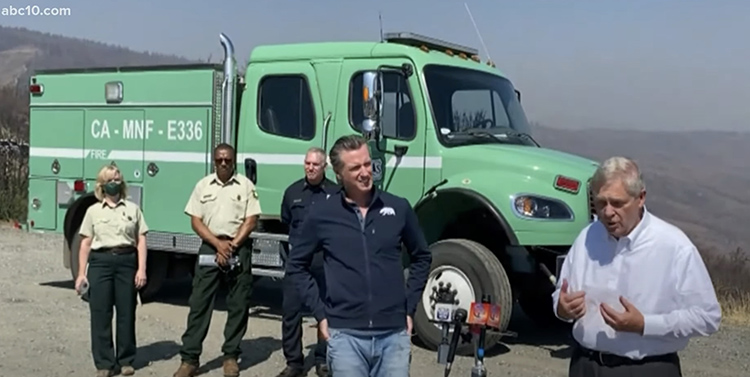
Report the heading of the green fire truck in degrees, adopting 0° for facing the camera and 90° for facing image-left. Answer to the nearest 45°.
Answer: approximately 315°

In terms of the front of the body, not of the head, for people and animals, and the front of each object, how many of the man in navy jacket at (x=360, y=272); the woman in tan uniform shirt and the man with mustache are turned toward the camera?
3

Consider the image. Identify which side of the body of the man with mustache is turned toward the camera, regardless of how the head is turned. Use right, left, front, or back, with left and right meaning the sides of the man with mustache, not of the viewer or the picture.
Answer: front

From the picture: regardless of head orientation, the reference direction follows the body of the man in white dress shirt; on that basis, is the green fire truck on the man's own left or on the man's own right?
on the man's own right

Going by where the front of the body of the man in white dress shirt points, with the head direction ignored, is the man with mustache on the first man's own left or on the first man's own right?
on the first man's own right

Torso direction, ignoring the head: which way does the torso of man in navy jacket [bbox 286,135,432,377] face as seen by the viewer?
toward the camera

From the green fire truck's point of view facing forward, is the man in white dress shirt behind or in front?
in front

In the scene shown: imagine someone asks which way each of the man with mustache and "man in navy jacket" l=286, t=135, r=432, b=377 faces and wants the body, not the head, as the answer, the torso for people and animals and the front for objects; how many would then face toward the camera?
2

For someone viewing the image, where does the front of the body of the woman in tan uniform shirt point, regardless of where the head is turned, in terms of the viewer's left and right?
facing the viewer

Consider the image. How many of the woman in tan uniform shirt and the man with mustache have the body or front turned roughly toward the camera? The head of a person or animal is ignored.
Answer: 2

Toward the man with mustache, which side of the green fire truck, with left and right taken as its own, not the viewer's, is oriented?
right

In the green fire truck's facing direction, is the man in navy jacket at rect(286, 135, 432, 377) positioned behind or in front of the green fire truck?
in front

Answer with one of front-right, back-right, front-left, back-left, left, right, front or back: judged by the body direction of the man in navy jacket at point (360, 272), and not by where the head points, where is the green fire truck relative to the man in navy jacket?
back

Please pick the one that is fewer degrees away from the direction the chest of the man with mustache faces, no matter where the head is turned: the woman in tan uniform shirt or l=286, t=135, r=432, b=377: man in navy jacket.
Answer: the man in navy jacket
